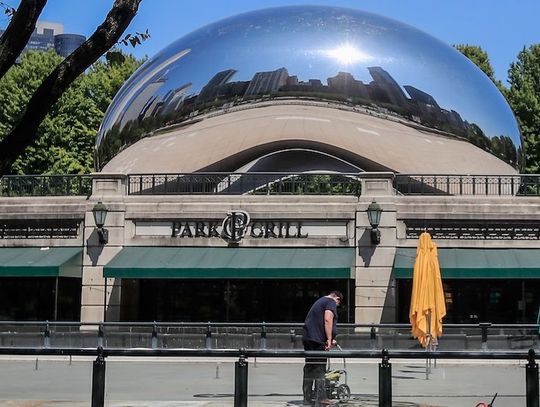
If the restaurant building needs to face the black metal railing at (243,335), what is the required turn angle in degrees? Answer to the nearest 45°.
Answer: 0° — it already faces it

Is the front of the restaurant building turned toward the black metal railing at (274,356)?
yes

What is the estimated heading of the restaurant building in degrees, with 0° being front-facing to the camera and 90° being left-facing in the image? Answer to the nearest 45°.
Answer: approximately 0°
